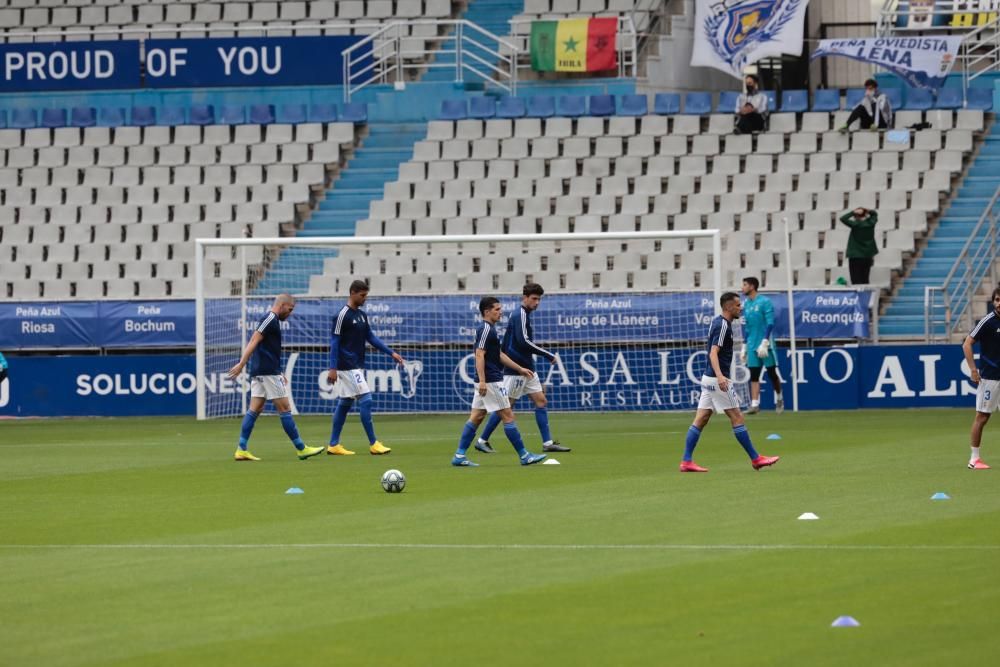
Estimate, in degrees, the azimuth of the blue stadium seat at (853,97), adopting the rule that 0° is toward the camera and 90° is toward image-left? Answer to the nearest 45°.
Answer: approximately 0°

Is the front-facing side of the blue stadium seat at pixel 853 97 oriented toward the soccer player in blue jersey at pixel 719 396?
yes

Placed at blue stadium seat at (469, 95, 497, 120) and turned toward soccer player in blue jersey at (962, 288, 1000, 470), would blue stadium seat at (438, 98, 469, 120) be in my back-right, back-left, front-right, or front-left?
back-right

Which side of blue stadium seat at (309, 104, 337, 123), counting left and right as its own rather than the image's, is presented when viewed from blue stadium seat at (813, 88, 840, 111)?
left

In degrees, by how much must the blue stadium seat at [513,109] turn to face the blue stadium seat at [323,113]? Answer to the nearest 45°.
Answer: approximately 90° to its right

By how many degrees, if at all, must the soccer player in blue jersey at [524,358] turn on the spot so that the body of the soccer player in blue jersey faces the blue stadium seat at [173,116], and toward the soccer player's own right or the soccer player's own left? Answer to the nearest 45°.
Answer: approximately 135° to the soccer player's own left

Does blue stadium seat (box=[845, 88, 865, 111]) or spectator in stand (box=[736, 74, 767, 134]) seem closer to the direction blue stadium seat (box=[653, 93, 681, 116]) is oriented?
the spectator in stand

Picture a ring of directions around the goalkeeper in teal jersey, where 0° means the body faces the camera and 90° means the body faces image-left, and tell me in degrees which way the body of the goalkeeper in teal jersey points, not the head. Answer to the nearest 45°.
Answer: approximately 45°

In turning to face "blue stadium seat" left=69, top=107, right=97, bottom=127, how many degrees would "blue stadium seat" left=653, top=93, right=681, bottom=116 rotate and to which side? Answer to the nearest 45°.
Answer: approximately 90° to its right

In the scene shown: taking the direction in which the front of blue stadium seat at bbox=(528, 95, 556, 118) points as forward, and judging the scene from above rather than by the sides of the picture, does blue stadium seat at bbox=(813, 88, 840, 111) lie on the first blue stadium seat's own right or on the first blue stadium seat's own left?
on the first blue stadium seat's own left

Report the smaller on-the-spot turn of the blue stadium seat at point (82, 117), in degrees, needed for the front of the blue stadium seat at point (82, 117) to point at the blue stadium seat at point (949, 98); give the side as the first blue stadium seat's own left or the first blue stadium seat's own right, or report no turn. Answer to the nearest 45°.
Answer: approximately 45° to the first blue stadium seat's own left

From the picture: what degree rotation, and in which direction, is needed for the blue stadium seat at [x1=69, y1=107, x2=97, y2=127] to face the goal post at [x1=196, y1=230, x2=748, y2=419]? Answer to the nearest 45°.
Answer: approximately 45° to its left
